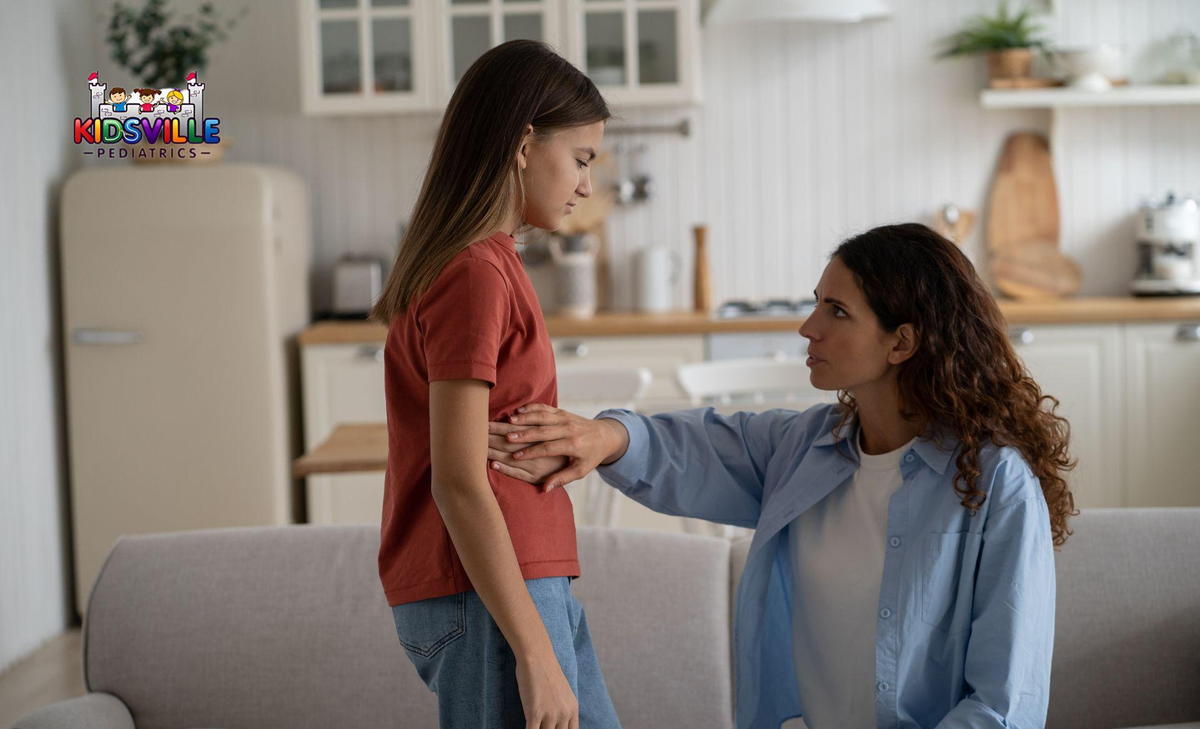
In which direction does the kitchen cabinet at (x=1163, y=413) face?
toward the camera

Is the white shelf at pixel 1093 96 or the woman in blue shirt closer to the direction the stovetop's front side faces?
the woman in blue shirt

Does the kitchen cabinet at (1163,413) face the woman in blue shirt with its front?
yes

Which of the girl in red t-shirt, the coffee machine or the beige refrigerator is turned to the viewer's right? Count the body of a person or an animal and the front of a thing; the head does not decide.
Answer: the girl in red t-shirt

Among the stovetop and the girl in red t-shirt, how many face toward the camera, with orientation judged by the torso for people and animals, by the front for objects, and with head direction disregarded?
1

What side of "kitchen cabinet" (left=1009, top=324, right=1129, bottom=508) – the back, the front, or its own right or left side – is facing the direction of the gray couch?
front

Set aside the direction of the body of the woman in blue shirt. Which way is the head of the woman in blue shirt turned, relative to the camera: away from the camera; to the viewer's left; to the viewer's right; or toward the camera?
to the viewer's left

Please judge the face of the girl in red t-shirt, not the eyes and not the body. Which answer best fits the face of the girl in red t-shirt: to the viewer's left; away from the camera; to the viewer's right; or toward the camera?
to the viewer's right

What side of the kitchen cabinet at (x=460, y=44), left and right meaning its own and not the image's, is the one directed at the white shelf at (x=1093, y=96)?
left

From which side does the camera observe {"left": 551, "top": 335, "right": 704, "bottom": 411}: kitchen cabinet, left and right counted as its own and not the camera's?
front

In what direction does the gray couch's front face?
toward the camera

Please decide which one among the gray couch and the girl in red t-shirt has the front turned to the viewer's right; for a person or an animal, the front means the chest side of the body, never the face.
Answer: the girl in red t-shirt

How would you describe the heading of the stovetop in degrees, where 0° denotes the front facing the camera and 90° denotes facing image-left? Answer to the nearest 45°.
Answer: approximately 0°

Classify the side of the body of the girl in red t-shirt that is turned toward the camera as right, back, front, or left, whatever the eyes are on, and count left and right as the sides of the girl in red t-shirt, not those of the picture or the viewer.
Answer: right
